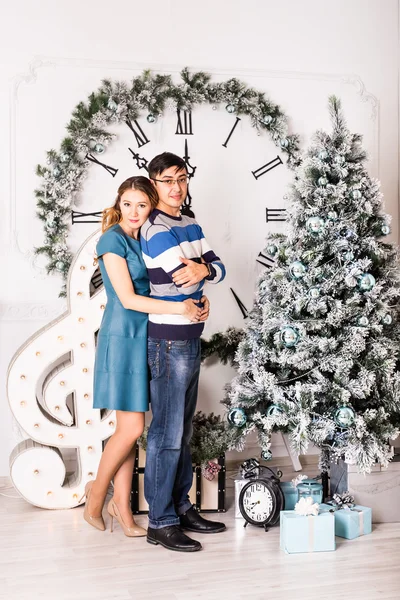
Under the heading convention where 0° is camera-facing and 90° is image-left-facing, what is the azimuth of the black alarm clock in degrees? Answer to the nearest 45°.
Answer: approximately 45°

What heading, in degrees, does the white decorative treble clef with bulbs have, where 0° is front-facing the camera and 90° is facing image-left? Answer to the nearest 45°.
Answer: approximately 0°
